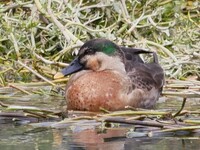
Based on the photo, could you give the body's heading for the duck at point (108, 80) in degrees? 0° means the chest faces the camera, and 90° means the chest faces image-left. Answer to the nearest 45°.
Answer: approximately 45°
